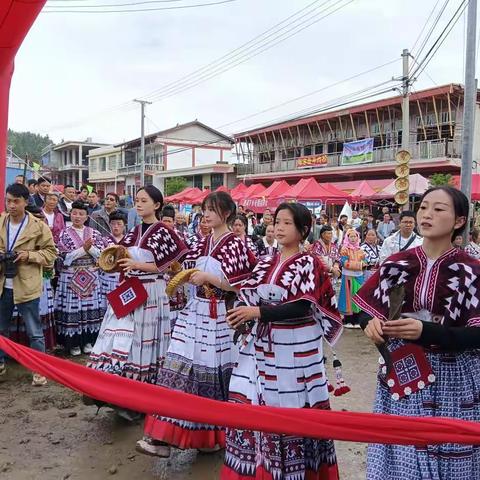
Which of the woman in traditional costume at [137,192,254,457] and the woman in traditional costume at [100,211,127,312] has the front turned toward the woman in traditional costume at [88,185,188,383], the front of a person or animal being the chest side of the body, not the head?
the woman in traditional costume at [100,211,127,312]

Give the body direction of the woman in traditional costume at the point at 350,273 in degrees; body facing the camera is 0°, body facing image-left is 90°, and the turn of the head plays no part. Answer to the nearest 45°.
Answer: approximately 0°

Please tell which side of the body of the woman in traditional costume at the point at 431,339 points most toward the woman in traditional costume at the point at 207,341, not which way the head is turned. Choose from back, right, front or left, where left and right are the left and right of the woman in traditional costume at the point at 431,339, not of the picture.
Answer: right

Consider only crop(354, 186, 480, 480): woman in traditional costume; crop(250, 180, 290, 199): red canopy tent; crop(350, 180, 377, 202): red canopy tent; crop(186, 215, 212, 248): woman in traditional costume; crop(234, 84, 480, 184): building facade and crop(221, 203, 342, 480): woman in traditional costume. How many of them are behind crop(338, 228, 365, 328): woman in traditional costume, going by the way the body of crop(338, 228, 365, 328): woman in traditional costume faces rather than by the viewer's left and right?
3

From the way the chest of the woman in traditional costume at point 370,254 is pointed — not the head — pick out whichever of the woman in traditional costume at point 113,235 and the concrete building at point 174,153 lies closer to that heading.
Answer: the woman in traditional costume

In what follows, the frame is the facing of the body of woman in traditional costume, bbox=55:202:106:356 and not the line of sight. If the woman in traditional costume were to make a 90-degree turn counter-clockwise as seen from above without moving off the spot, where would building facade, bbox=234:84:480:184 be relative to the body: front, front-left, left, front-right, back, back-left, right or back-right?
front-left

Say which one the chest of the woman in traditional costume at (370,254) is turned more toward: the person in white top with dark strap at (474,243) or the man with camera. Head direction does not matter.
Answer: the man with camera
